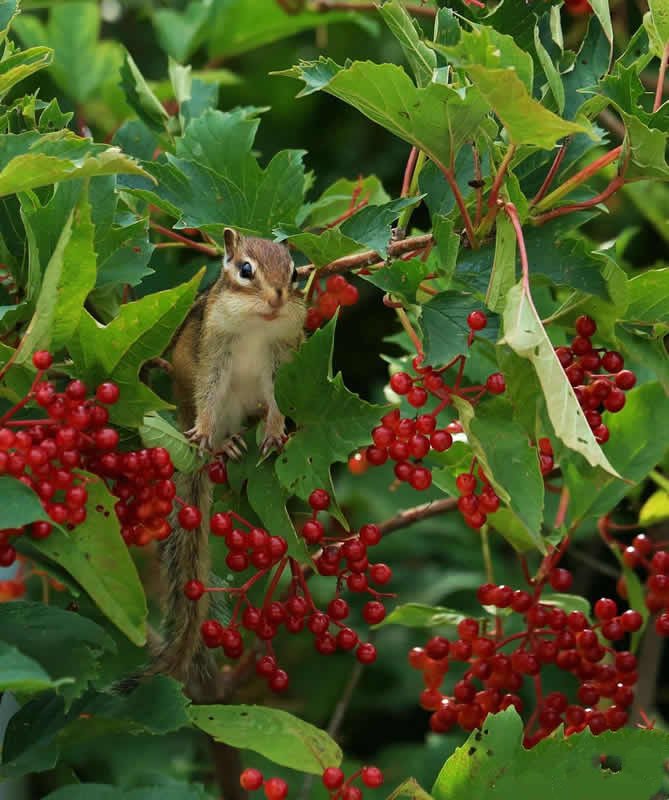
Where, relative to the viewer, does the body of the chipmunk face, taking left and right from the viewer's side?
facing the viewer and to the right of the viewer
